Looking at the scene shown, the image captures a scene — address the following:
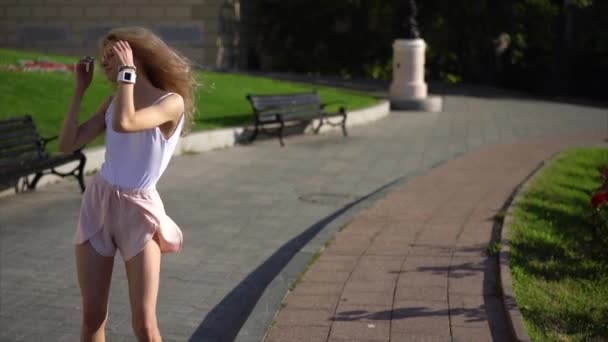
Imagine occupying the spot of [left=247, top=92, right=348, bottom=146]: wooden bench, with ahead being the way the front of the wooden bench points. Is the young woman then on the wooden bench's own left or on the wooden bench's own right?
on the wooden bench's own right

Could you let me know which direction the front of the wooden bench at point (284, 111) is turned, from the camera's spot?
facing the viewer and to the right of the viewer

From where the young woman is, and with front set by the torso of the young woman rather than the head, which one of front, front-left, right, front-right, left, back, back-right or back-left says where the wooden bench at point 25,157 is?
back-right

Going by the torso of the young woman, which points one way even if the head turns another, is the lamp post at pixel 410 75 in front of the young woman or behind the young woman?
behind

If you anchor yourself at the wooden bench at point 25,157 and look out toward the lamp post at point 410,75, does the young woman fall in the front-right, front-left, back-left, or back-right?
back-right

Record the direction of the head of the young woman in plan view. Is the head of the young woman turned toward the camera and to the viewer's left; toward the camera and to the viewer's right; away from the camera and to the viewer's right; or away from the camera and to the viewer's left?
toward the camera and to the viewer's left

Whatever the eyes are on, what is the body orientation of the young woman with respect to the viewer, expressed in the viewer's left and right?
facing the viewer and to the left of the viewer

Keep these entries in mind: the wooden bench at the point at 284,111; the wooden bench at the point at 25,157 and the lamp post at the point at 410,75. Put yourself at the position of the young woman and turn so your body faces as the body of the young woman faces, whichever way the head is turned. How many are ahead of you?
0

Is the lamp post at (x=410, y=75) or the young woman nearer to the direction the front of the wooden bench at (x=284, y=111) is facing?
the young woman

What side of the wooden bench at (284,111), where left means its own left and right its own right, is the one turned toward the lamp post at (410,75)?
left

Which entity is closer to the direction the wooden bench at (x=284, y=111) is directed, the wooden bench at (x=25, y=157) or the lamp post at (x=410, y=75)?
the wooden bench

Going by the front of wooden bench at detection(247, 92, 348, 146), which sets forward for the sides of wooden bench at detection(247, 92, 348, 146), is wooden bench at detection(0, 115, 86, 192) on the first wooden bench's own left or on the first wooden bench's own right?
on the first wooden bench's own right

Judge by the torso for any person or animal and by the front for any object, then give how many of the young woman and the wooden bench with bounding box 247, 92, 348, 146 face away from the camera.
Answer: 0
